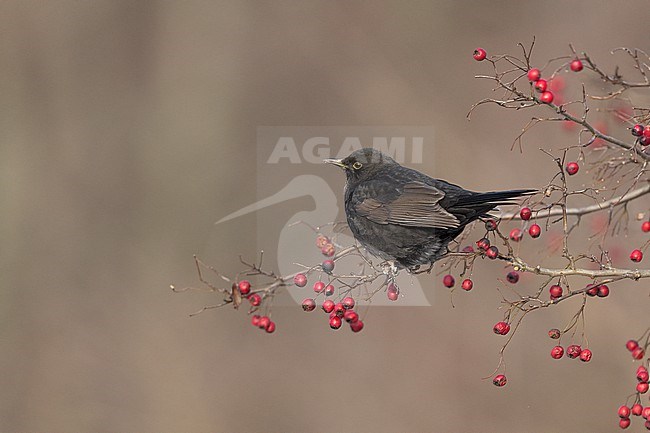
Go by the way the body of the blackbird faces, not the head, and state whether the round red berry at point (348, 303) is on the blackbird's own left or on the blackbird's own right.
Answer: on the blackbird's own left

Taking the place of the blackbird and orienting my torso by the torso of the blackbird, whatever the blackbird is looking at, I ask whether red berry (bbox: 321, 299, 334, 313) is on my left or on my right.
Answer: on my left

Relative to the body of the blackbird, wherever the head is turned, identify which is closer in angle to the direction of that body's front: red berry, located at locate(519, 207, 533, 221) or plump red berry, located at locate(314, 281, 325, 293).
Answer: the plump red berry

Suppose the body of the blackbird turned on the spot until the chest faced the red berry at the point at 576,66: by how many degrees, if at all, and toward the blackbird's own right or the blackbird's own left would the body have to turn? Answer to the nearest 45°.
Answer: approximately 135° to the blackbird's own left

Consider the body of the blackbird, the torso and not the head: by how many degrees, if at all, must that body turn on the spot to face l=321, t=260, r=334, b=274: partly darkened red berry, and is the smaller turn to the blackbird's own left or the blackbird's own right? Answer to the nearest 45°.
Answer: approximately 45° to the blackbird's own left

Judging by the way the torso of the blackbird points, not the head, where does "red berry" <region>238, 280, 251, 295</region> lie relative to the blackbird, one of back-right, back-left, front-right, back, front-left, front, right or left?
front-left

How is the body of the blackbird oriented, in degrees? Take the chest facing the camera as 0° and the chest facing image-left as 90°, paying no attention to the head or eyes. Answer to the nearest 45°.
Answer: approximately 90°
